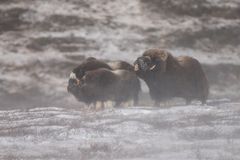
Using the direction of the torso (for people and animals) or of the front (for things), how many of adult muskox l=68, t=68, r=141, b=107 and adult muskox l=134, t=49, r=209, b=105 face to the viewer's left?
2

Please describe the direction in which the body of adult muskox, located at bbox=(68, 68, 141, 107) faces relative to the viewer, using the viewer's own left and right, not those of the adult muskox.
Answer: facing to the left of the viewer

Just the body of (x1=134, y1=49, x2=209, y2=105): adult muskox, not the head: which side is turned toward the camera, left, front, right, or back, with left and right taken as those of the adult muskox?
left
